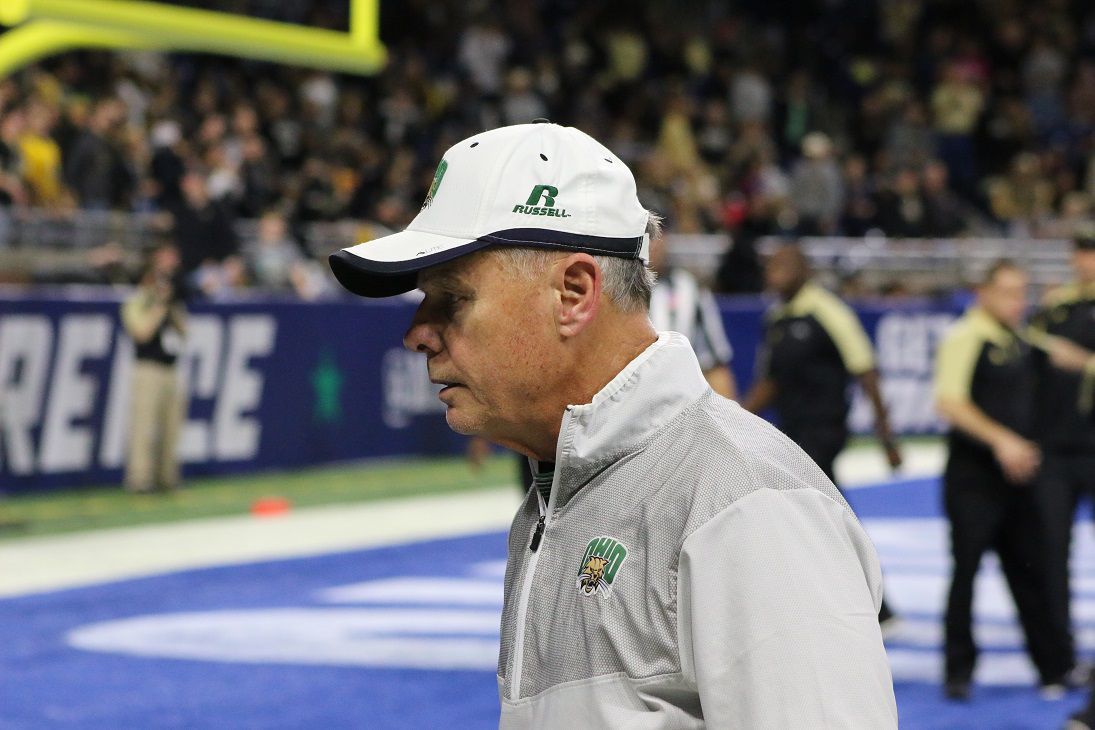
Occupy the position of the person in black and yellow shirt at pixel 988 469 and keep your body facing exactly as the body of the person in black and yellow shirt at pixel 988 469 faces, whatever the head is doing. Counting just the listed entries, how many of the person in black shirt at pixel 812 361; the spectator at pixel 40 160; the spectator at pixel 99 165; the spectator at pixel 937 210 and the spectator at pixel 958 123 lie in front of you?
0

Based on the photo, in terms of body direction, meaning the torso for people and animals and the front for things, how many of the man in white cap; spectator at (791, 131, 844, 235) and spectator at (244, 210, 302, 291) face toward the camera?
2

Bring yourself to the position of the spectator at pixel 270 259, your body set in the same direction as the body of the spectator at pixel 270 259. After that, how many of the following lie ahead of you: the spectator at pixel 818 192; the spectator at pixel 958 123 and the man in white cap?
1

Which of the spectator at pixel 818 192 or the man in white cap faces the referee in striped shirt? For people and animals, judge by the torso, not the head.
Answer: the spectator

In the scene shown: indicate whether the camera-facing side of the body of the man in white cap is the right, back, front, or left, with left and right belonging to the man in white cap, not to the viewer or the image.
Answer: left

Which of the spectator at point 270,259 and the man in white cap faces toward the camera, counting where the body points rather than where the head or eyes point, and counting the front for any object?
the spectator

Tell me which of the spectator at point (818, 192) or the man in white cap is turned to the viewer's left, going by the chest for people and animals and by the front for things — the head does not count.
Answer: the man in white cap

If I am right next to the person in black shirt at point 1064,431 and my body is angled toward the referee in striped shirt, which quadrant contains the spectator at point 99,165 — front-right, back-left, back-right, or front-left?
front-right

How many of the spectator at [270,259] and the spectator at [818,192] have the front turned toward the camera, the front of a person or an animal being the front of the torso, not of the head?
2

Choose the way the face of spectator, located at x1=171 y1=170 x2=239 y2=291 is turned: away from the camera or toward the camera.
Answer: toward the camera

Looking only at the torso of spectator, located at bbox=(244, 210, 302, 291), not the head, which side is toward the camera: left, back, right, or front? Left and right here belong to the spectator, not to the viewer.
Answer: front

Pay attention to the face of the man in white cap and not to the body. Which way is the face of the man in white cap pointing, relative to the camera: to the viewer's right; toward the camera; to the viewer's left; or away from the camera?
to the viewer's left

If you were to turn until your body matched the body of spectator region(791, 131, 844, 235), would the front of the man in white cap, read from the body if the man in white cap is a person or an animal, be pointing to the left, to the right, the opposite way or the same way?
to the right

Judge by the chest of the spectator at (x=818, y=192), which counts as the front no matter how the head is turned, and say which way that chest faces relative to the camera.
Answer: toward the camera

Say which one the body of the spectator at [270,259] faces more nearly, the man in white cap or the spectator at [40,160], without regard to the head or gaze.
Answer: the man in white cap
